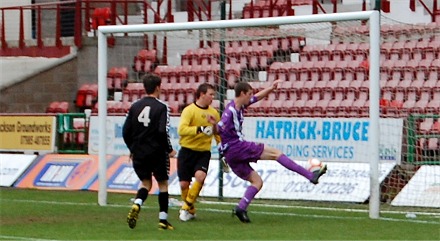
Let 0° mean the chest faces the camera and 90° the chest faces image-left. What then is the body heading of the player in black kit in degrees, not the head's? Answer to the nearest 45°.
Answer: approximately 225°

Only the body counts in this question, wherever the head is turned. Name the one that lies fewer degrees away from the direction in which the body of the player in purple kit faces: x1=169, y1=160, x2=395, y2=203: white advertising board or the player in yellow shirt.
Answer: the white advertising board

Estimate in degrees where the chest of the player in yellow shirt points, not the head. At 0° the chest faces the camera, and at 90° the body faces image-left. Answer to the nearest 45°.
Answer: approximately 315°

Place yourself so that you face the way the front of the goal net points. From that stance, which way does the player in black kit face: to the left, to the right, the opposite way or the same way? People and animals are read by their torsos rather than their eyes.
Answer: the opposite way

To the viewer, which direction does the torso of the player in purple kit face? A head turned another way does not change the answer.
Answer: to the viewer's right
